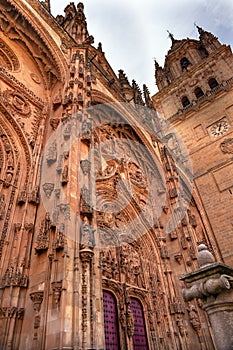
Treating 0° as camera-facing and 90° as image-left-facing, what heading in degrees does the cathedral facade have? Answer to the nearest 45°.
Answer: approximately 315°

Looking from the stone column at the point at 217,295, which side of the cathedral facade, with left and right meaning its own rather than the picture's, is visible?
front
